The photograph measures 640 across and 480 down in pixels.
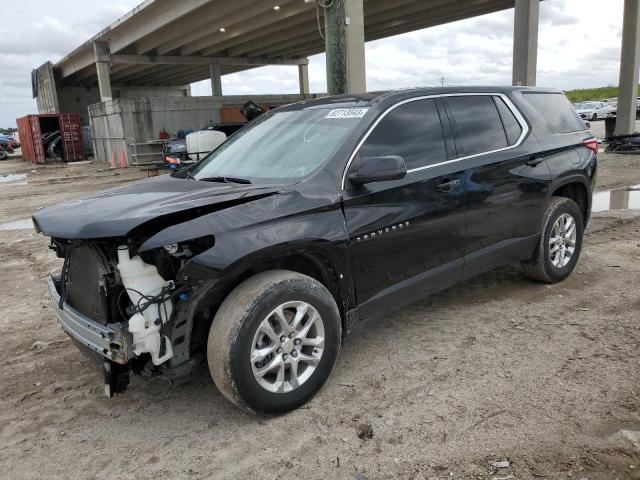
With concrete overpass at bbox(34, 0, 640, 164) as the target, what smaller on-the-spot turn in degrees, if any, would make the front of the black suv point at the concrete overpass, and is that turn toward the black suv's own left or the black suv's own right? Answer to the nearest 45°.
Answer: approximately 135° to the black suv's own right

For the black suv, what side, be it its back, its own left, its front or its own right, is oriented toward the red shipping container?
right

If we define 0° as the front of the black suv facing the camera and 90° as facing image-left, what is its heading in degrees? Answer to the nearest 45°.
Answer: approximately 45°

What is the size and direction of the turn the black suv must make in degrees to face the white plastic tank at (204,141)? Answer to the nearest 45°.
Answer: approximately 135° to its right

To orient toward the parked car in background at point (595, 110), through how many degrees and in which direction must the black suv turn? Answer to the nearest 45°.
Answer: approximately 180°
